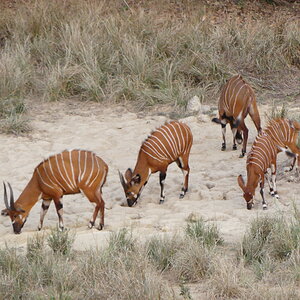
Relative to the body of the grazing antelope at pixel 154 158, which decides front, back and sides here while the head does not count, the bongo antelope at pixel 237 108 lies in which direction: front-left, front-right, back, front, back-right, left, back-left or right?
back

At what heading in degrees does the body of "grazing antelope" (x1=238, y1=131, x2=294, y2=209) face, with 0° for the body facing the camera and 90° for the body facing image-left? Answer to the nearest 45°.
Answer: approximately 45°

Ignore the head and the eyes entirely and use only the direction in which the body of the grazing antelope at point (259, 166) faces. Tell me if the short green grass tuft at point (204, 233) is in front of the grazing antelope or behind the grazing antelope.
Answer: in front

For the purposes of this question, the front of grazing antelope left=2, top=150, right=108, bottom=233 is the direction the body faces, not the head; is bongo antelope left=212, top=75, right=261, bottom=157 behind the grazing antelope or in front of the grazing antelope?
behind

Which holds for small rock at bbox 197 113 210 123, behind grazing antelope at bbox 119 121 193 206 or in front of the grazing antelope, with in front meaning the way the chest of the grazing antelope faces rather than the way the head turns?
behind

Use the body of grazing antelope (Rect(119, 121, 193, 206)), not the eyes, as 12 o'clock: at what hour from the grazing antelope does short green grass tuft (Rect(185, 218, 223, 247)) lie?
The short green grass tuft is roughly at 10 o'clock from the grazing antelope.

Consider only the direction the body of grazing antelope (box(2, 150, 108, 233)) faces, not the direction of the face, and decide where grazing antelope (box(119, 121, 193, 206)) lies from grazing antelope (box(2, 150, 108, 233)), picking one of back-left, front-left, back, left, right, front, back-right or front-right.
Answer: back-right

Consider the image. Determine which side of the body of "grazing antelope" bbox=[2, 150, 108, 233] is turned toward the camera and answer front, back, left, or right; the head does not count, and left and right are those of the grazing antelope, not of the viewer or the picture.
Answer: left

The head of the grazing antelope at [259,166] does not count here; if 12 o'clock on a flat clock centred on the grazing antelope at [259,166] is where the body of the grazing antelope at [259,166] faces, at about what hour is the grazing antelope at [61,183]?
the grazing antelope at [61,183] is roughly at 1 o'clock from the grazing antelope at [259,166].

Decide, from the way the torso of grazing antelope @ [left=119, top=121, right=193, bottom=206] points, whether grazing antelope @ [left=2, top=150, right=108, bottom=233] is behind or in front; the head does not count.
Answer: in front

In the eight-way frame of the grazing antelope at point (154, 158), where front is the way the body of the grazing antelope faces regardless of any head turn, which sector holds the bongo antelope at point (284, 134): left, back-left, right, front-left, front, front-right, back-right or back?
back-left

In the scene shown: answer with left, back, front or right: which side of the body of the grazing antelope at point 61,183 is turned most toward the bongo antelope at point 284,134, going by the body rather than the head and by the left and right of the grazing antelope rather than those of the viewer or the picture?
back

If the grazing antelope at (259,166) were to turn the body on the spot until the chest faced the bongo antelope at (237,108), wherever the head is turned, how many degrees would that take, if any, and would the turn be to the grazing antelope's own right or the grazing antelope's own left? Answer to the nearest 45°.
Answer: approximately 135° to the grazing antelope's own right
